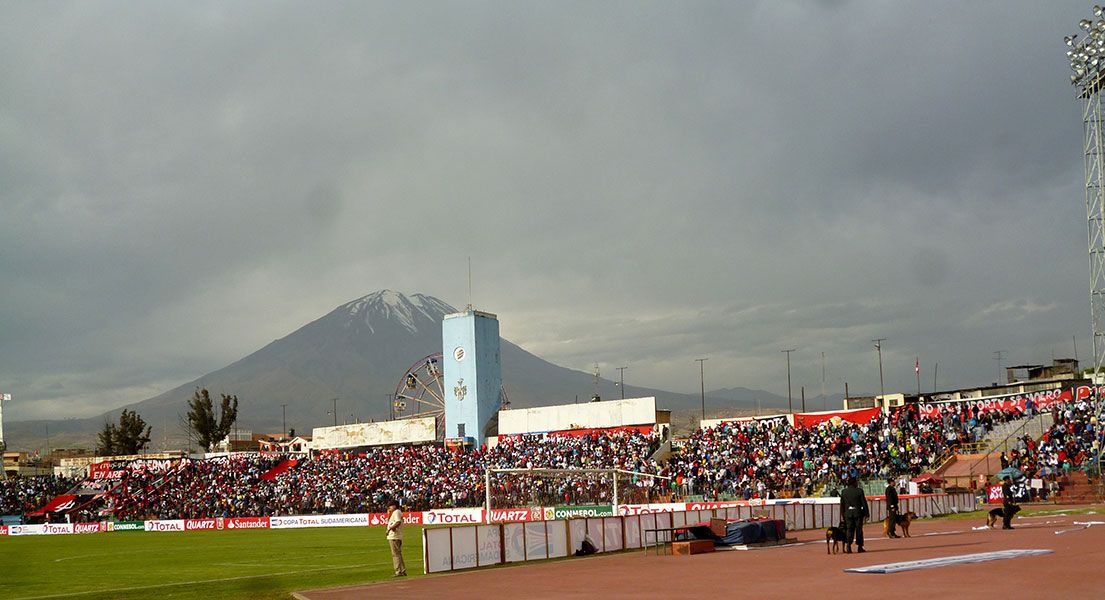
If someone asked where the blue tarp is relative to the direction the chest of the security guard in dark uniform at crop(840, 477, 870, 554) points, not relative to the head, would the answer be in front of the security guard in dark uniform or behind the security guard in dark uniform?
in front

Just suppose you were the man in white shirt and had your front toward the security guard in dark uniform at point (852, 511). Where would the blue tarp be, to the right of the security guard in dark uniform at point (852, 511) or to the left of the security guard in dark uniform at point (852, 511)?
left

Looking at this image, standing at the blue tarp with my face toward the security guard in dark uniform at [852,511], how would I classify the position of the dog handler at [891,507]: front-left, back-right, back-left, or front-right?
front-left

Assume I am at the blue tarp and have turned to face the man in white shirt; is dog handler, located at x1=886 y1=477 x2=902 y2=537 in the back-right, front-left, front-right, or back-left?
back-left

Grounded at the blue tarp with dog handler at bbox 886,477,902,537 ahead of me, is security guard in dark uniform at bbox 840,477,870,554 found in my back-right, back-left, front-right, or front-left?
front-right
